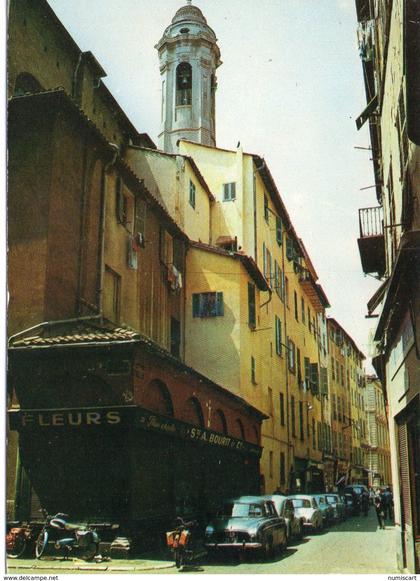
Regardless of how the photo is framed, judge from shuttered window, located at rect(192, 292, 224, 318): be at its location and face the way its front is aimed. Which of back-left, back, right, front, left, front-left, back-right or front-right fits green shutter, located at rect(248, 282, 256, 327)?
back-left

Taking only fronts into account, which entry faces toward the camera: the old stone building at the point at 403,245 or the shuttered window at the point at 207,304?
the shuttered window

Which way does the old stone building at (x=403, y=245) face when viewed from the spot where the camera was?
facing to the left of the viewer

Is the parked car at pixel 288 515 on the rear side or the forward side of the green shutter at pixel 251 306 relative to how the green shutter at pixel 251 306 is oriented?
on the forward side

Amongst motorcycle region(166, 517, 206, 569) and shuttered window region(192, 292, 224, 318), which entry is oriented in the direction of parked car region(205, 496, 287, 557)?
the shuttered window

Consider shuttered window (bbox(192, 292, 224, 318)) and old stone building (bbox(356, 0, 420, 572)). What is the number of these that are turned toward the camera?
1

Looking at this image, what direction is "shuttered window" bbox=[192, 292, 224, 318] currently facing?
toward the camera

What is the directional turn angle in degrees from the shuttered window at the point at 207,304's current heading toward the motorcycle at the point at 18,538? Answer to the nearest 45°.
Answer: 0° — it already faces it
